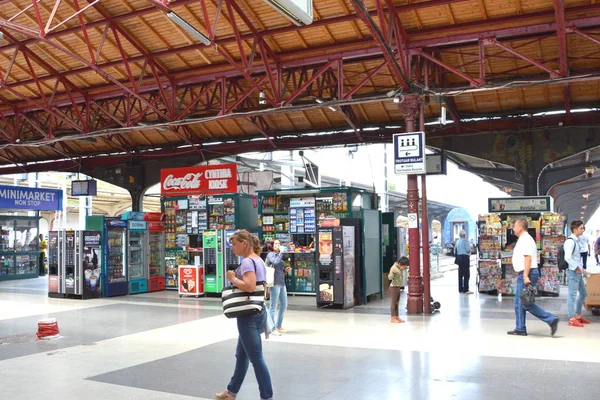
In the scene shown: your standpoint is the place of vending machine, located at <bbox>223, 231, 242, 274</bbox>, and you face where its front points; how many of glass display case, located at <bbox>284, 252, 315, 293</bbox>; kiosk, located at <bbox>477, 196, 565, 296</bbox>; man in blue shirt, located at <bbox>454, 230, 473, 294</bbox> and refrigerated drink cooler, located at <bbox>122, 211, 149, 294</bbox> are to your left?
3

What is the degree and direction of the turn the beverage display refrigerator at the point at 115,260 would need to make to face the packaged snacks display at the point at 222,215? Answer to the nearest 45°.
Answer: approximately 45° to its left

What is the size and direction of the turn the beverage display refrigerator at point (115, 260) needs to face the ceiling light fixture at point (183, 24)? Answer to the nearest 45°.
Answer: approximately 45° to its right

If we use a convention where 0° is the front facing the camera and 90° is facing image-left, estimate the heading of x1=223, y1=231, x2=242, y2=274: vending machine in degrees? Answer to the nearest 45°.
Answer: approximately 0°

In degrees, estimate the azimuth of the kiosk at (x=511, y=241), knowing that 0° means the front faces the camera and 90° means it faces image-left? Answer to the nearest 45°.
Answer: approximately 0°

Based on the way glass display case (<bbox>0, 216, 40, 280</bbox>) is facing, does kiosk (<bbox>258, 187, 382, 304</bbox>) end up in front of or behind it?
in front

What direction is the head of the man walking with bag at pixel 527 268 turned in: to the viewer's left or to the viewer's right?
to the viewer's left

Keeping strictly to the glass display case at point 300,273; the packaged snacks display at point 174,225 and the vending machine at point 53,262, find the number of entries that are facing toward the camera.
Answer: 3

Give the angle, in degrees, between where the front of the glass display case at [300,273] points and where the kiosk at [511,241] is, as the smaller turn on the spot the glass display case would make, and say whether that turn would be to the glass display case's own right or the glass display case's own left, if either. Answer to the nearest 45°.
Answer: approximately 90° to the glass display case's own left
